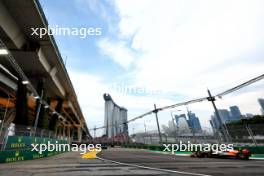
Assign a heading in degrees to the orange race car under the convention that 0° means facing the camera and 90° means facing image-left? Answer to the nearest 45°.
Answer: approximately 90°

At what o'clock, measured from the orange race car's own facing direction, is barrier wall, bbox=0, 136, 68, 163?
The barrier wall is roughly at 11 o'clock from the orange race car.
